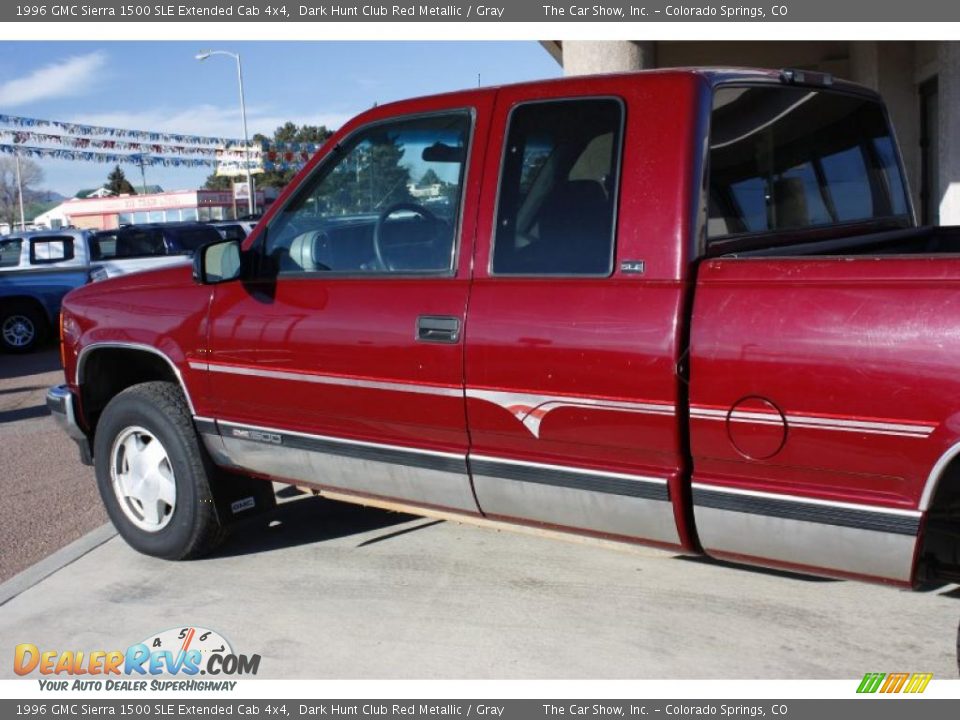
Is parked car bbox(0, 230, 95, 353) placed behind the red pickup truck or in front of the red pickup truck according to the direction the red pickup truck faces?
in front

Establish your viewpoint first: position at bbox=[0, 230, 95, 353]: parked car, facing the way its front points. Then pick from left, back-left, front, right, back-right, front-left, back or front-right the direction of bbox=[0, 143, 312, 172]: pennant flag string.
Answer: right

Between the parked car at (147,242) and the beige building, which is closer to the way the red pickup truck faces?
the parked car

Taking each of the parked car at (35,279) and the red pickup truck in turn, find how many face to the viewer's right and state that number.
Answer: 0

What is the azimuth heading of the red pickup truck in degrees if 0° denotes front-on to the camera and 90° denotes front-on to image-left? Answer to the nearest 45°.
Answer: approximately 135°

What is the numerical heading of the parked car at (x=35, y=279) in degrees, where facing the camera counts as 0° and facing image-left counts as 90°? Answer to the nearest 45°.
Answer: approximately 90°

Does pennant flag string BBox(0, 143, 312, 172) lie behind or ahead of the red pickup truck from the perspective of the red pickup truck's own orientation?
ahead

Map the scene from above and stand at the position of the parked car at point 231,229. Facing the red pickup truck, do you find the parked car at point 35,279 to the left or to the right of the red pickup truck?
right

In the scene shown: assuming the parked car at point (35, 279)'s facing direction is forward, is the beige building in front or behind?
behind

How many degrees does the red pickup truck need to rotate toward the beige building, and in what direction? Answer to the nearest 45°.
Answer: approximately 90° to its right
